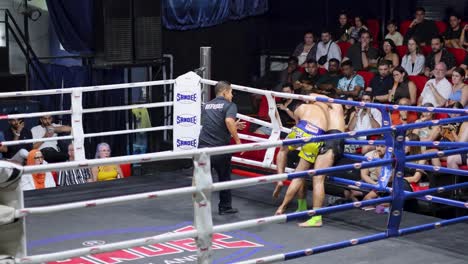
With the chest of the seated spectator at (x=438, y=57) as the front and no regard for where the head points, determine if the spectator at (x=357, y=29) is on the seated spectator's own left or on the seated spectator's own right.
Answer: on the seated spectator's own right

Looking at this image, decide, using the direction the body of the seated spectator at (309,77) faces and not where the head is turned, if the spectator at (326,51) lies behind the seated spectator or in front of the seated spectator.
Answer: behind

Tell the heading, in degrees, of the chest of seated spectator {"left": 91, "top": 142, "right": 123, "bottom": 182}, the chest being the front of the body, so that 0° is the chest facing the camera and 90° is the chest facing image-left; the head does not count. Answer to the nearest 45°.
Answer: approximately 315°

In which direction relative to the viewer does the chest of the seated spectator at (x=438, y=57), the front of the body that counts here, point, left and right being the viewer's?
facing the viewer and to the left of the viewer

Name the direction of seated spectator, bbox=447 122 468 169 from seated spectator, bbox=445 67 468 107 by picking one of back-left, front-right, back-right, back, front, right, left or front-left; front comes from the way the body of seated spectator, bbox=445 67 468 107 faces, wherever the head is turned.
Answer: front-left

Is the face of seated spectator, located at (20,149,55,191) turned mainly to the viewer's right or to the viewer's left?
to the viewer's right

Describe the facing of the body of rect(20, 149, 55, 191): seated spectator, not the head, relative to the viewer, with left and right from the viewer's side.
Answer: facing the viewer and to the right of the viewer

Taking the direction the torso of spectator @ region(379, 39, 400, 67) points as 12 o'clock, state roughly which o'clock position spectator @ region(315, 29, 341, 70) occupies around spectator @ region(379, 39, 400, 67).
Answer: spectator @ region(315, 29, 341, 70) is roughly at 3 o'clock from spectator @ region(379, 39, 400, 67).

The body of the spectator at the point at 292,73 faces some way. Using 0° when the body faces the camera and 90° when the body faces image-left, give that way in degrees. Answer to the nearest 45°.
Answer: approximately 45°

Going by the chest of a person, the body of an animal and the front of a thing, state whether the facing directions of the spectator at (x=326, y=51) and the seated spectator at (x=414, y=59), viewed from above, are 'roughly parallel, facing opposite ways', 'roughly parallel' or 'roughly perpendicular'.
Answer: roughly parallel

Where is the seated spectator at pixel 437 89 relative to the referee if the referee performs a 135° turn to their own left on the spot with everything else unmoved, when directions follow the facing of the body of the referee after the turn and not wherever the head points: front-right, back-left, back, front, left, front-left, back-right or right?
back-right

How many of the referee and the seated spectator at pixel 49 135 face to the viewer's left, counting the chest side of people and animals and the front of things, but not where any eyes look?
0

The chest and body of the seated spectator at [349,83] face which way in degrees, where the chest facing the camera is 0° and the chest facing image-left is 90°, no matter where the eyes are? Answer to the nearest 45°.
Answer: approximately 45°

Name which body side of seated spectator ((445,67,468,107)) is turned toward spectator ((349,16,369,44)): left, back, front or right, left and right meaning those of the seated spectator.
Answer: right

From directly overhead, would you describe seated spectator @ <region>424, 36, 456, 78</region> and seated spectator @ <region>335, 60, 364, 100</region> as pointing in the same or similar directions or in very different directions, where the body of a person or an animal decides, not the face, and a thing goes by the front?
same or similar directions

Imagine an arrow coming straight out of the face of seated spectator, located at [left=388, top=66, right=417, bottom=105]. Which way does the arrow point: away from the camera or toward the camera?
toward the camera

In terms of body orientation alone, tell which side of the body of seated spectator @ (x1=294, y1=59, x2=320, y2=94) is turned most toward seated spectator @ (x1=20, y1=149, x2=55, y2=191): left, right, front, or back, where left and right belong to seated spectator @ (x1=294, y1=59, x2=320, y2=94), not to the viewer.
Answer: front

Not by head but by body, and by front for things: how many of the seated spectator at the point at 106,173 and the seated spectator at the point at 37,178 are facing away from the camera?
0
